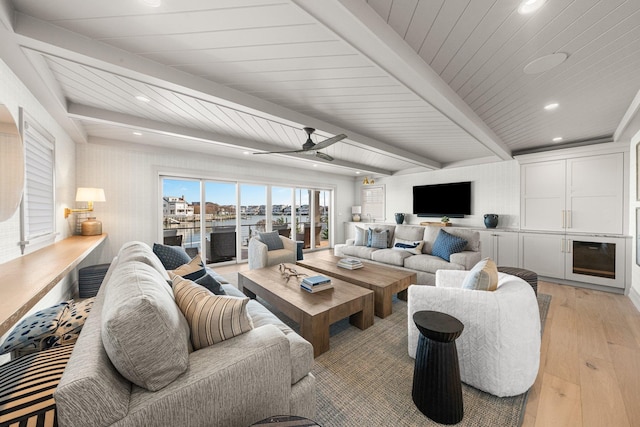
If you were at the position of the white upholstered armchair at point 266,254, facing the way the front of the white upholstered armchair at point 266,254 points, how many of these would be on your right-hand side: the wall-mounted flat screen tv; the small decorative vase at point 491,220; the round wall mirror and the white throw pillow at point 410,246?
1

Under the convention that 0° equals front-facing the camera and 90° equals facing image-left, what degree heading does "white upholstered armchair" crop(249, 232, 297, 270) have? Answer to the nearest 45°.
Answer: approximately 315°

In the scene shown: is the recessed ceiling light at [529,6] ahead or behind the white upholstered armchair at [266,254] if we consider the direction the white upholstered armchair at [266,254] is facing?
ahead

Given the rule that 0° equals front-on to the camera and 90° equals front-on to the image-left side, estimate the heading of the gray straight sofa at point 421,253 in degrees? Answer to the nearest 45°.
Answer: approximately 45°

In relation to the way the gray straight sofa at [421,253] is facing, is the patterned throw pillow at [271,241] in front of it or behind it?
in front

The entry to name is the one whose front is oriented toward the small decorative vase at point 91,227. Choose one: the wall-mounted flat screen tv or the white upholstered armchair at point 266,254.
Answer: the wall-mounted flat screen tv

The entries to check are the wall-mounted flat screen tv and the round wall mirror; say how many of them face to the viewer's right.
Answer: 1

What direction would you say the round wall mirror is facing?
to the viewer's right

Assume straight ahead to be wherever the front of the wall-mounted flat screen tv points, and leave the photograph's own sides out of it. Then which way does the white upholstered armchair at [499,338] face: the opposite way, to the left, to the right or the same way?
to the right

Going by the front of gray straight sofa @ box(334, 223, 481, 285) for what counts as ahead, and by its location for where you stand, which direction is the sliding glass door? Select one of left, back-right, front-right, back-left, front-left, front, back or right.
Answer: front-right

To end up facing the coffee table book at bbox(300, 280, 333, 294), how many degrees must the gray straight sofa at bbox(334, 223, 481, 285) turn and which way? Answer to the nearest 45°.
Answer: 0° — it already faces it

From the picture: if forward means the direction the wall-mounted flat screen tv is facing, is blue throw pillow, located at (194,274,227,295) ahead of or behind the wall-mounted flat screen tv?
ahead
